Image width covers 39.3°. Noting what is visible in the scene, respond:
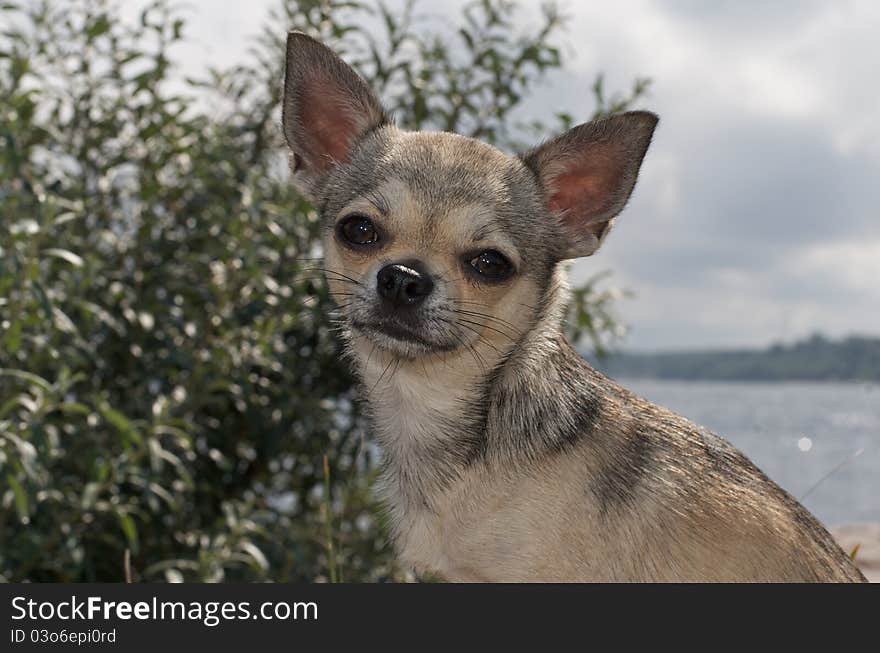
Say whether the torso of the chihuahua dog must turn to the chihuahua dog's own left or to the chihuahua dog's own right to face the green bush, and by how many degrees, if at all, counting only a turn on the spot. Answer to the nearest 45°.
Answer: approximately 90° to the chihuahua dog's own right

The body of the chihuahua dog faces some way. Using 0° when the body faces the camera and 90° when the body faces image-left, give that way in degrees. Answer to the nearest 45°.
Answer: approximately 45°
